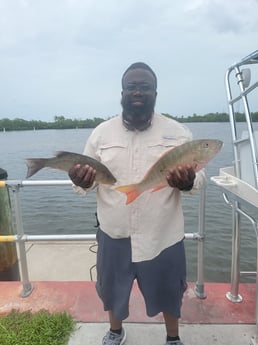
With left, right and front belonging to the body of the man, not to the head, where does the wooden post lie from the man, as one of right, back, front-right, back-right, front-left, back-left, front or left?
back-right

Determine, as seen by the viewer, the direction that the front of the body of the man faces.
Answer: toward the camera
